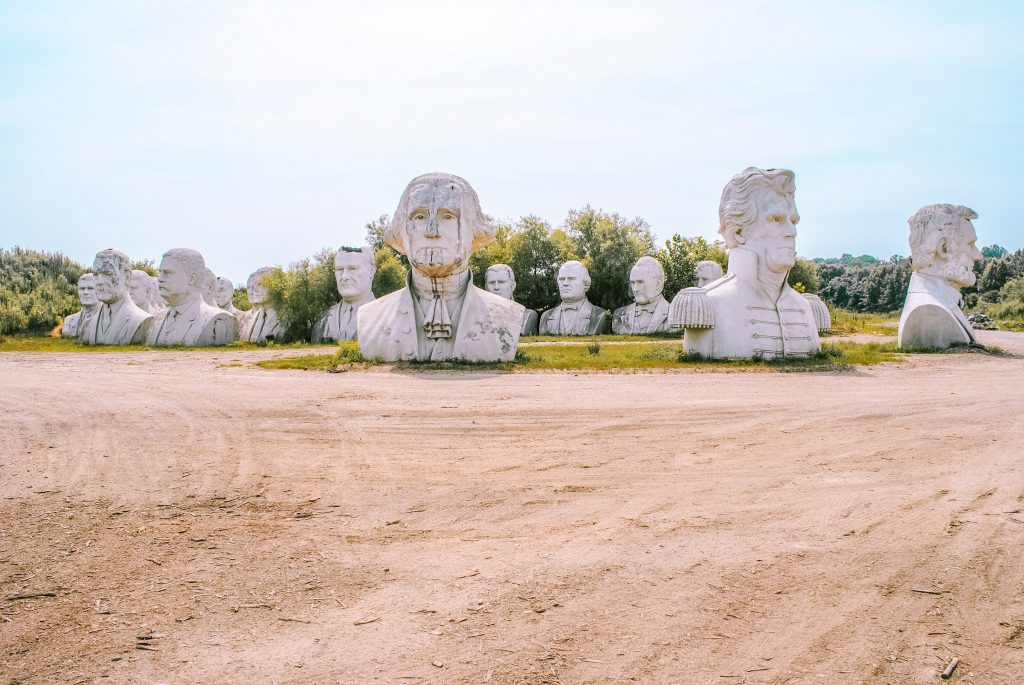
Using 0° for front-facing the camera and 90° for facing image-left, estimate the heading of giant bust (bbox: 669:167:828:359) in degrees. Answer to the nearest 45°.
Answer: approximately 315°

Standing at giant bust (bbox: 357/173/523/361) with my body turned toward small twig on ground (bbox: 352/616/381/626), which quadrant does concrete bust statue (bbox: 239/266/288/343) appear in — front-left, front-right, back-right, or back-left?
back-right

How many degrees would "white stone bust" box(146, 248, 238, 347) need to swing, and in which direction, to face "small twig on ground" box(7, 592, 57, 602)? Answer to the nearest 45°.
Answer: approximately 45° to its left

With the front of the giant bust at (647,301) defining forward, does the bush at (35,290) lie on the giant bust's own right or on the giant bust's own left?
on the giant bust's own right

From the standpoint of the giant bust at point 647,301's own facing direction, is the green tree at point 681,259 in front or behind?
behind

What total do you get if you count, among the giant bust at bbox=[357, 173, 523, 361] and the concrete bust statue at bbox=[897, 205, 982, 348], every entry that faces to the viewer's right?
1

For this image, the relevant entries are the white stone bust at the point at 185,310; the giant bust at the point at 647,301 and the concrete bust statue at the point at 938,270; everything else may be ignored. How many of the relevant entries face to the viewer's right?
1

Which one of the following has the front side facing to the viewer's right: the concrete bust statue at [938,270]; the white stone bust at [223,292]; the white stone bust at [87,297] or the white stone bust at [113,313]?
the concrete bust statue

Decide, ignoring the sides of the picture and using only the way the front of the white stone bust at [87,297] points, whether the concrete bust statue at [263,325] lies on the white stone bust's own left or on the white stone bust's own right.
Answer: on the white stone bust's own left

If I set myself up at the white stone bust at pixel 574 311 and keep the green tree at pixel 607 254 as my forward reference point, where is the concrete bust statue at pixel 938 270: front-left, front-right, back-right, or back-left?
back-right

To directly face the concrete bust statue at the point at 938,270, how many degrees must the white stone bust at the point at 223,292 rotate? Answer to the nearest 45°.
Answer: approximately 90° to its left
